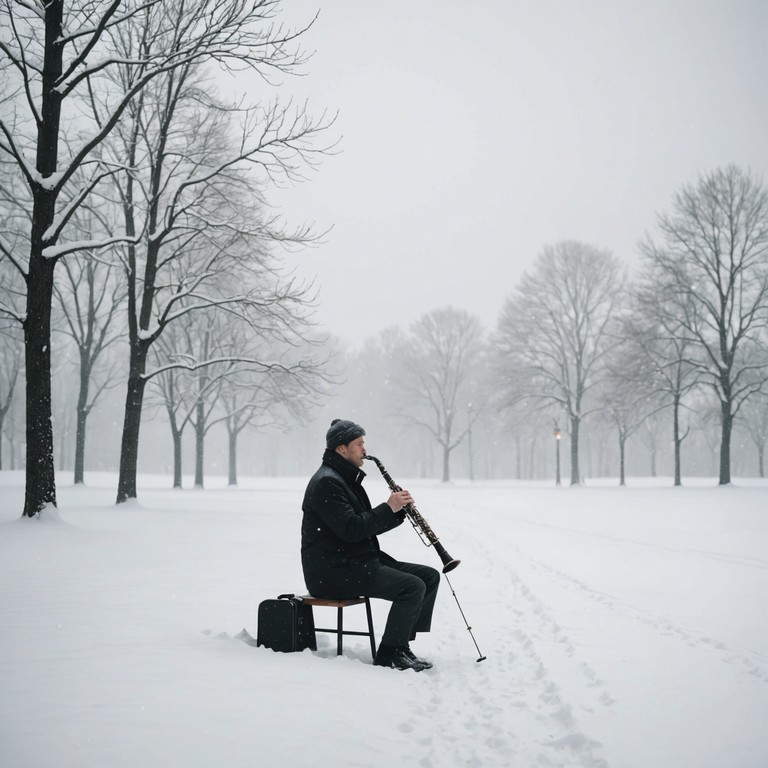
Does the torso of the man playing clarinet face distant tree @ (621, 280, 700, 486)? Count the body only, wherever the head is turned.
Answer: no

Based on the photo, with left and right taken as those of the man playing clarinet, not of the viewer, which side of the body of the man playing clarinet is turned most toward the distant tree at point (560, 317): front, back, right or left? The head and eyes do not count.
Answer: left

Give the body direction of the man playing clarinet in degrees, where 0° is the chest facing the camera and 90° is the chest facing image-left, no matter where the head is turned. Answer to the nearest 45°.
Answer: approximately 270°

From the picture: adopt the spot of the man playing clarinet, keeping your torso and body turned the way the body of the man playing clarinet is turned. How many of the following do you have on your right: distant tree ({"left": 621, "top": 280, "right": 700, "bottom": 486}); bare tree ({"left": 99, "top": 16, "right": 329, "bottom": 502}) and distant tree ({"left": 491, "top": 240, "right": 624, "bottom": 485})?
0

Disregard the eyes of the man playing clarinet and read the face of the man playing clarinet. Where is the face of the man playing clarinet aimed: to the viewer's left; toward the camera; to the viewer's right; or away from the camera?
to the viewer's right

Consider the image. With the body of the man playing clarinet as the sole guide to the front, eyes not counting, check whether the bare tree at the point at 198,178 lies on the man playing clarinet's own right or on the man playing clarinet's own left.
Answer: on the man playing clarinet's own left

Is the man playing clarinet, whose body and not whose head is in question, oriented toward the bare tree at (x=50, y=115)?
no

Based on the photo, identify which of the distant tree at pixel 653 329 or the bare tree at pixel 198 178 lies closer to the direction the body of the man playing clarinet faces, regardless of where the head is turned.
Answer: the distant tree

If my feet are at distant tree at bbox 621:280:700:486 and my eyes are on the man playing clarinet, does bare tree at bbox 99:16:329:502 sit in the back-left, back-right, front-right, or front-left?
front-right
